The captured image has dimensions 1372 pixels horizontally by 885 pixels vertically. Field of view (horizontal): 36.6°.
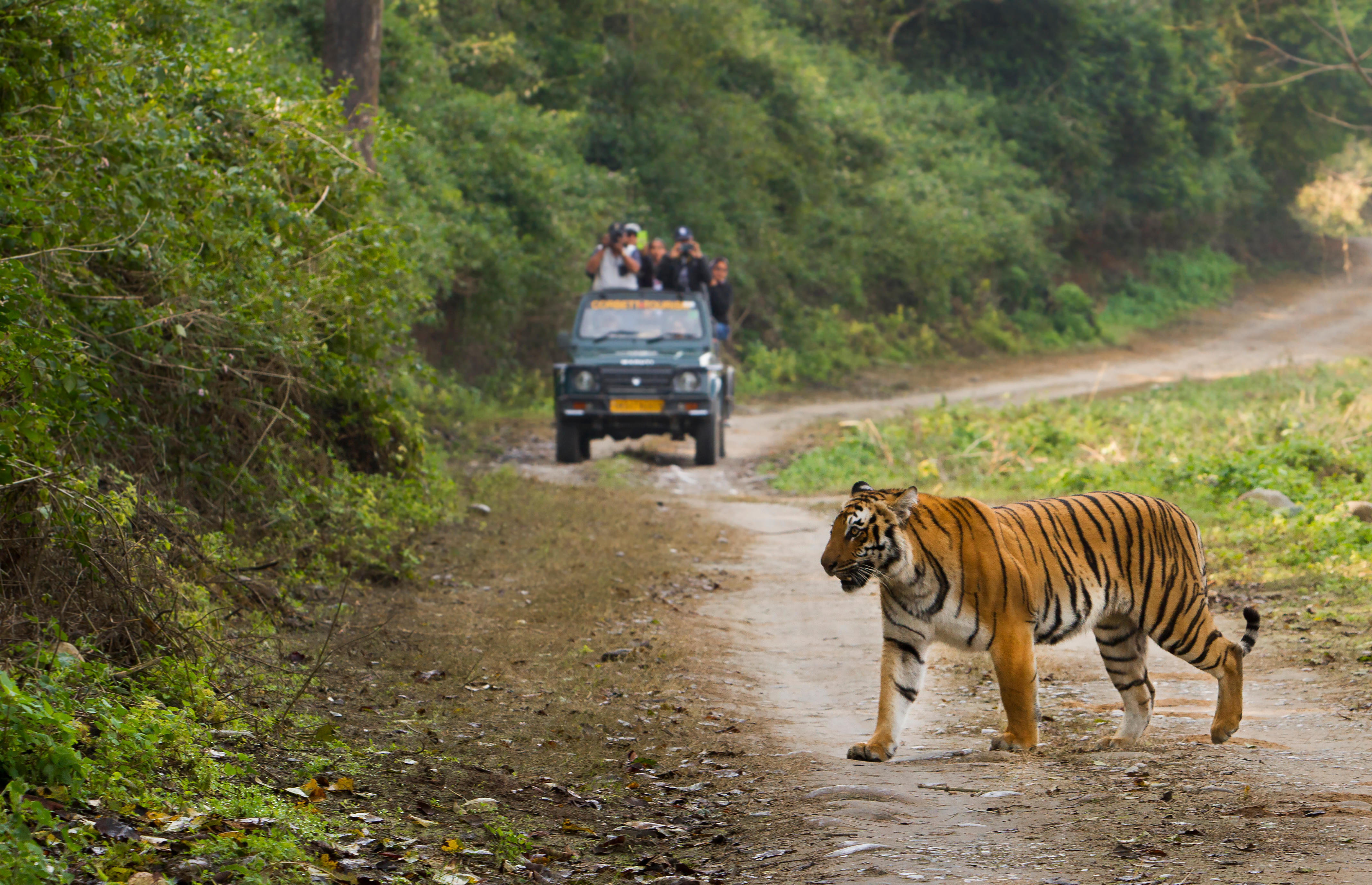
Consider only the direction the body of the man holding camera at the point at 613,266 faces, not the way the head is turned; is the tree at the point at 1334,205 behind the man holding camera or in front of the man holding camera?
behind

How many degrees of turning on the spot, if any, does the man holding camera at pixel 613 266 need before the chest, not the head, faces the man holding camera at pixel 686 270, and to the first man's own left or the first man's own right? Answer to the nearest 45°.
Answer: approximately 90° to the first man's own left

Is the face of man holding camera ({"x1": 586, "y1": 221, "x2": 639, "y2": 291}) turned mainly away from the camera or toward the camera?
toward the camera

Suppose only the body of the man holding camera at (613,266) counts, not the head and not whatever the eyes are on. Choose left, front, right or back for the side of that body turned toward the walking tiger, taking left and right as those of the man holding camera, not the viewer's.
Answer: front

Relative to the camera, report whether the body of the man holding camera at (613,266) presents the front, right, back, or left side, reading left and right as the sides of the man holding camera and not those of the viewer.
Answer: front

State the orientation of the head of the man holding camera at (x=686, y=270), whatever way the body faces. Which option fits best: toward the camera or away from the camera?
toward the camera

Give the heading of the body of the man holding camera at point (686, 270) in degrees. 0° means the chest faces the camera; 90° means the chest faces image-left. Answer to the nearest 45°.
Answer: approximately 0°

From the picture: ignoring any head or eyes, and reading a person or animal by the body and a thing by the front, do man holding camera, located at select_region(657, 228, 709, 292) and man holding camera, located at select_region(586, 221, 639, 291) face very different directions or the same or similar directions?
same or similar directions

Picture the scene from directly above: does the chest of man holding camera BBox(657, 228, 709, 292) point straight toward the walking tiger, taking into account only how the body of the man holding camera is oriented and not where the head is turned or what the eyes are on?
yes

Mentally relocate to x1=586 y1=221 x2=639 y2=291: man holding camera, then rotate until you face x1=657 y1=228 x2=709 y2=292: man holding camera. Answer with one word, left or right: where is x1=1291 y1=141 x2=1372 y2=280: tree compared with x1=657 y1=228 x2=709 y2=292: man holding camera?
left

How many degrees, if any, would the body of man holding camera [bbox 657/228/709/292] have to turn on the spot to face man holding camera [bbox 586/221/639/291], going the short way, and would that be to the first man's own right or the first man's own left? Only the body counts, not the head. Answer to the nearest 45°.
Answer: approximately 90° to the first man's own right

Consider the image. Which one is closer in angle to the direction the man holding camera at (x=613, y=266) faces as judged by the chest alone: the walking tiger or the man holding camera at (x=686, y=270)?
the walking tiger

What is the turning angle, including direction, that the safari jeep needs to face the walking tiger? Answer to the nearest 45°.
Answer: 0° — it already faces it
